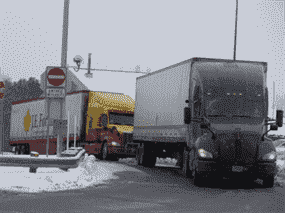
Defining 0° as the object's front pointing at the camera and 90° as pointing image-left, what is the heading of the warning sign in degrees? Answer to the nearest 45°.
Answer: approximately 0°

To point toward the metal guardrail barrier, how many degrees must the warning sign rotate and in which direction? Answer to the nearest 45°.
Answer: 0° — it already faces it

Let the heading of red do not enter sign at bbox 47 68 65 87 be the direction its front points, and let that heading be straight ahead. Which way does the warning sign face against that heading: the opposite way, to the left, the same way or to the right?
the same way

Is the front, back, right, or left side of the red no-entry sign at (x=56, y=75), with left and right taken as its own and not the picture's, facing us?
front
